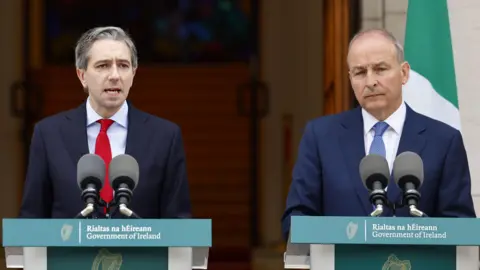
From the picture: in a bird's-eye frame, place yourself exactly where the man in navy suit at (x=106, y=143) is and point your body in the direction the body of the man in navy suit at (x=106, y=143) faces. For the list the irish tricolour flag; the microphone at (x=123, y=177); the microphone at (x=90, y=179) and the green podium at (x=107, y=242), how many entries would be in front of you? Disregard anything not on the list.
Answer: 3

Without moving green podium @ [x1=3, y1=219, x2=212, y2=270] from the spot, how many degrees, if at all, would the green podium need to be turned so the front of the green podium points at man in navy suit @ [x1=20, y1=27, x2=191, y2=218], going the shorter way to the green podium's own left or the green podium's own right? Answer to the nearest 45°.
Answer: approximately 180°

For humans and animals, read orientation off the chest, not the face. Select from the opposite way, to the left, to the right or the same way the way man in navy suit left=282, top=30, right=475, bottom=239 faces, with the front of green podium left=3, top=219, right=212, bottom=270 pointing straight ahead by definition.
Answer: the same way

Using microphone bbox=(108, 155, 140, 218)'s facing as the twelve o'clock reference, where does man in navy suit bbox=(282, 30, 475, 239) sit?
The man in navy suit is roughly at 2 o'clock from the microphone.

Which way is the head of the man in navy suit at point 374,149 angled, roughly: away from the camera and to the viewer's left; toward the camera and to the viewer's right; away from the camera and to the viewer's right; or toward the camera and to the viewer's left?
toward the camera and to the viewer's left

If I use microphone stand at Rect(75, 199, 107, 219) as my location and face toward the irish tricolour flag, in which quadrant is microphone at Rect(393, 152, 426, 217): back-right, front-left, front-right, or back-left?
front-right

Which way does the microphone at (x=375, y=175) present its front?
away from the camera

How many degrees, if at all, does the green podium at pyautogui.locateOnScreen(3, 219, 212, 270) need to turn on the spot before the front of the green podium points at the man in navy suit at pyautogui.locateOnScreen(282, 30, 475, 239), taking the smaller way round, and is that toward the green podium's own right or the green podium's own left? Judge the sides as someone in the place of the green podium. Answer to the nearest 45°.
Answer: approximately 135° to the green podium's own left

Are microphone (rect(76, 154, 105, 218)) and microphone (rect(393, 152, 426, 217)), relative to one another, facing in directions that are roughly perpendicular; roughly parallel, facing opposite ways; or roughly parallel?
roughly parallel

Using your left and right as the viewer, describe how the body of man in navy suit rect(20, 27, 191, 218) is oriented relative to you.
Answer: facing the viewer

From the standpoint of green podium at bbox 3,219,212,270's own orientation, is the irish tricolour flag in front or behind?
behind

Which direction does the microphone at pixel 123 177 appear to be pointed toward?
away from the camera

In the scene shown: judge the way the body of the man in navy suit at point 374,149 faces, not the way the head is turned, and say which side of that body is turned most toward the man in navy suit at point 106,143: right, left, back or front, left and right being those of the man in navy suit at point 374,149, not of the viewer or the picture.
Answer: right

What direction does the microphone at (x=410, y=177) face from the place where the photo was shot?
facing away from the viewer

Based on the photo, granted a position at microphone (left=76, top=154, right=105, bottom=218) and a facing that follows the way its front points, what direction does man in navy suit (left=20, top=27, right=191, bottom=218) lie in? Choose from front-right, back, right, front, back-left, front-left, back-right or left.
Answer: front

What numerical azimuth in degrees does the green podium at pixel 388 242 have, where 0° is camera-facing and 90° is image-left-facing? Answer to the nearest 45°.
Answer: approximately 0°

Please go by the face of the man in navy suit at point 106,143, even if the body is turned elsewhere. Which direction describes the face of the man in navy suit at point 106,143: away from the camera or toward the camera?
toward the camera

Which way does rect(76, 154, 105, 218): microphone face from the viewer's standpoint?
away from the camera
